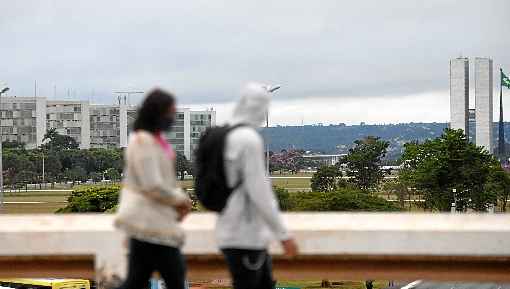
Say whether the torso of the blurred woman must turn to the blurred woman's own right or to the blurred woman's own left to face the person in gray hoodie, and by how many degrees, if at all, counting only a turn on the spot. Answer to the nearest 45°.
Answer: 0° — they already face them

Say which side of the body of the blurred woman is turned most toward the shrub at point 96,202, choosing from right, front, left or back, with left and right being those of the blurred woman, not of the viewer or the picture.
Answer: left

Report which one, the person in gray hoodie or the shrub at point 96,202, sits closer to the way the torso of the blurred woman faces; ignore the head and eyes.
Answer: the person in gray hoodie

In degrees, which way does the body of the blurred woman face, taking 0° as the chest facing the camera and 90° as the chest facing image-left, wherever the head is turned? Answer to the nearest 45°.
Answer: approximately 270°
